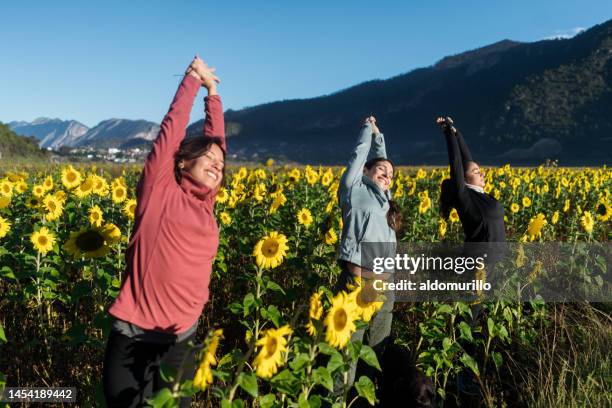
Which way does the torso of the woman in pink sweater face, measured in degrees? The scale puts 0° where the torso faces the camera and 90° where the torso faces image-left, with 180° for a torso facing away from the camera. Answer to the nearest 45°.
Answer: approximately 315°

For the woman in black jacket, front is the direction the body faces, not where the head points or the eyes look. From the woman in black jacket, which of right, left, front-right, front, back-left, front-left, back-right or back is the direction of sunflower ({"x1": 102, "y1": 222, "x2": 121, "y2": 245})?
back-right

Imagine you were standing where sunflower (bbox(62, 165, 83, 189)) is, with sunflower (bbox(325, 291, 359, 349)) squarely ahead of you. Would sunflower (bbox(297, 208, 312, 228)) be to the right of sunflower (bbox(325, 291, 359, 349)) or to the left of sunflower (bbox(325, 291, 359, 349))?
left

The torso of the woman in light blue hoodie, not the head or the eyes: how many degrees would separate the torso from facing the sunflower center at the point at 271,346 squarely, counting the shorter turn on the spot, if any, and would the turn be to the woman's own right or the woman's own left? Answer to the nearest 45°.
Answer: approximately 45° to the woman's own right

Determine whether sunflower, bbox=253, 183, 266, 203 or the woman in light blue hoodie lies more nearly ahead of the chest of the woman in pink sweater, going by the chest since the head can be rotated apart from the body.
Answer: the woman in light blue hoodie

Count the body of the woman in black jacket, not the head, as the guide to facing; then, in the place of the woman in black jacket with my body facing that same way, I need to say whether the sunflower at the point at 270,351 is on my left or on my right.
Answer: on my right

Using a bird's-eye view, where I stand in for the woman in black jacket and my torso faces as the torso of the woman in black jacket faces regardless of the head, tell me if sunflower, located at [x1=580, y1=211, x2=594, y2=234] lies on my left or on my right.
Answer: on my left

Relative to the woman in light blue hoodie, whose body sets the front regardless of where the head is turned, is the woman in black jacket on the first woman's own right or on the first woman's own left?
on the first woman's own left

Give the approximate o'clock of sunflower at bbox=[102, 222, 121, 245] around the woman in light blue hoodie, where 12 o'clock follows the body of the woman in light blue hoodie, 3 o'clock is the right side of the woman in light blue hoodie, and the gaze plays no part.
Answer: The sunflower is roughly at 4 o'clock from the woman in light blue hoodie.

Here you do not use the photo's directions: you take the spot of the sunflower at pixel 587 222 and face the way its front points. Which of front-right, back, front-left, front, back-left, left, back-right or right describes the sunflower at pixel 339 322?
front-right

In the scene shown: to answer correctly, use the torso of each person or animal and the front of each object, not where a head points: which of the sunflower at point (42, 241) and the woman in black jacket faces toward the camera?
the sunflower

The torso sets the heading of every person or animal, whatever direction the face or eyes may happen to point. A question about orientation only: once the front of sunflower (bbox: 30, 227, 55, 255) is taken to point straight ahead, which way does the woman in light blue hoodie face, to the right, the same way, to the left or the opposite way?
the same way

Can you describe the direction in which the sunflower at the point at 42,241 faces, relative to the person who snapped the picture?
facing the viewer
